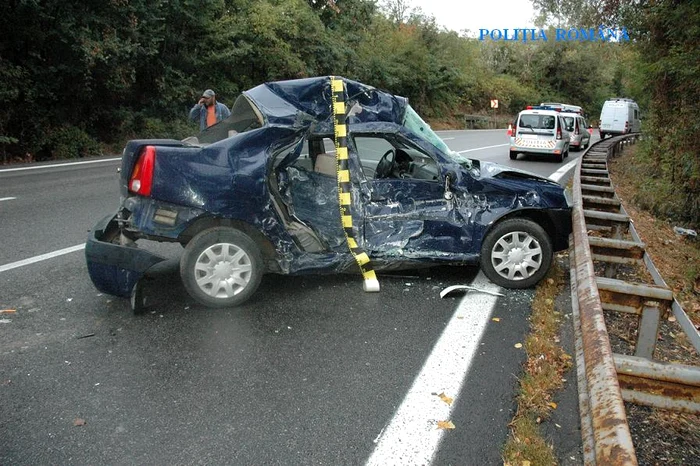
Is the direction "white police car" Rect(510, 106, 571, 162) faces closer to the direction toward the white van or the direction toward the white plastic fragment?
the white van

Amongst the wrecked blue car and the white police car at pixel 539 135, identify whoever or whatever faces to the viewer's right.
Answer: the wrecked blue car

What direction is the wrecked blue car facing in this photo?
to the viewer's right

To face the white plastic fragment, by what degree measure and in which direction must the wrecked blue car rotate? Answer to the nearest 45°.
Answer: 0° — it already faces it

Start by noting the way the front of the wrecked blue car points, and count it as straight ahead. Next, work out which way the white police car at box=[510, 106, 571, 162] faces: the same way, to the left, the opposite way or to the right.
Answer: to the left

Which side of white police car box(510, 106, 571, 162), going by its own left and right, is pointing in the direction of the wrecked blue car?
back

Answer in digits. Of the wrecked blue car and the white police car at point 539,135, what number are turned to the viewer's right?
1

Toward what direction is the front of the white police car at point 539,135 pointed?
away from the camera

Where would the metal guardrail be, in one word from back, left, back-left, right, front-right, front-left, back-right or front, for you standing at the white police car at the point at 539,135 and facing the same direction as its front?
back

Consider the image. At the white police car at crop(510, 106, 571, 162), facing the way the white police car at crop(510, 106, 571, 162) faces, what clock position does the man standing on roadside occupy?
The man standing on roadside is roughly at 7 o'clock from the white police car.

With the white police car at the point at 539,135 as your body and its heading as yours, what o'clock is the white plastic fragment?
The white plastic fragment is roughly at 6 o'clock from the white police car.

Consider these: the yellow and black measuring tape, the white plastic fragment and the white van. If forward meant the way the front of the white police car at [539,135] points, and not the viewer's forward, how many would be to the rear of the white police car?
2

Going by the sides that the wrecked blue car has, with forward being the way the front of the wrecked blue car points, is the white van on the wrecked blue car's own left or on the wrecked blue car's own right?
on the wrecked blue car's own left

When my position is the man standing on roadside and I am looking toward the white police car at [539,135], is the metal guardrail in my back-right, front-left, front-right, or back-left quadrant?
back-right
